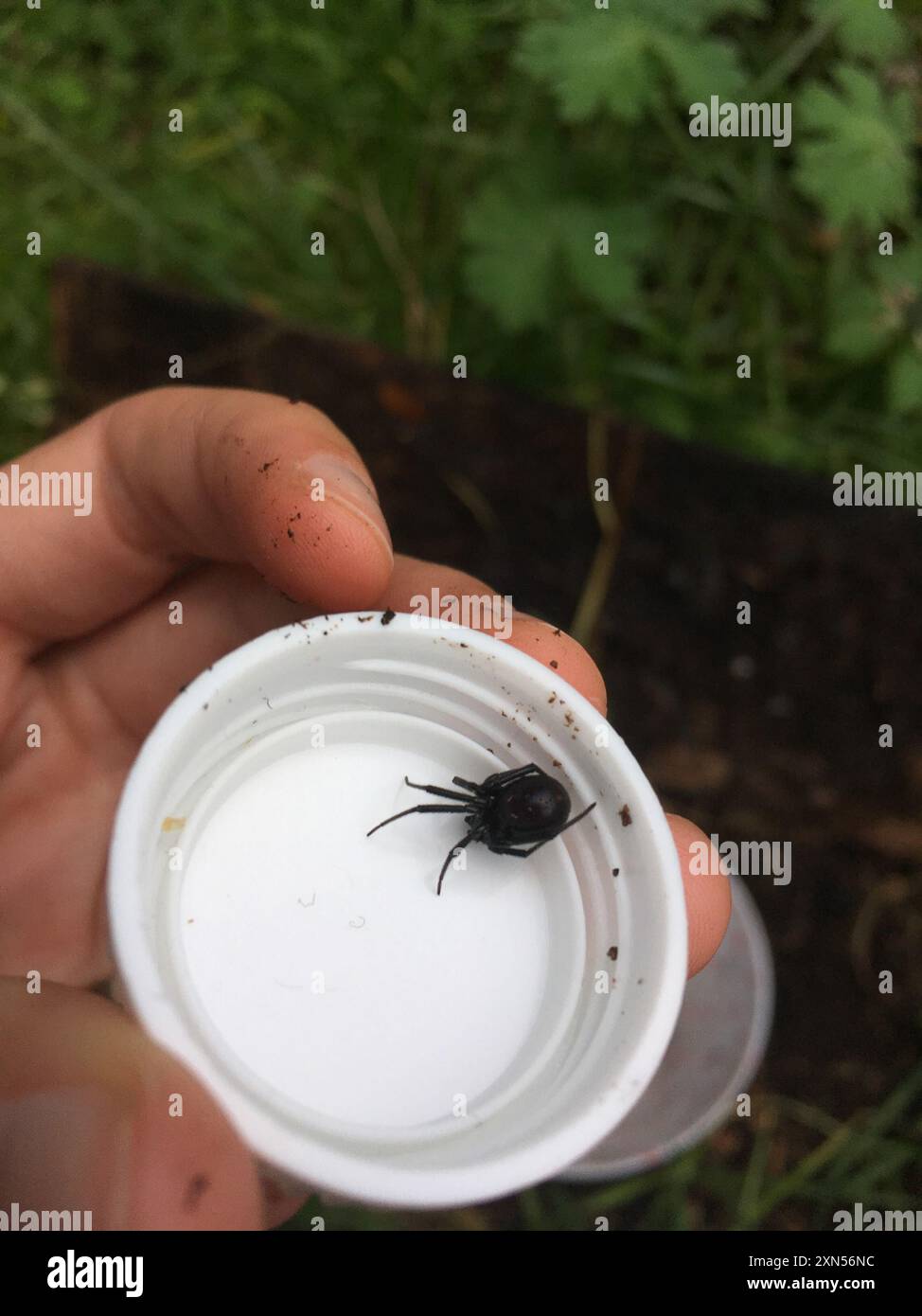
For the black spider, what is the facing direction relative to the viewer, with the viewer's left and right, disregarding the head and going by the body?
facing to the left of the viewer
